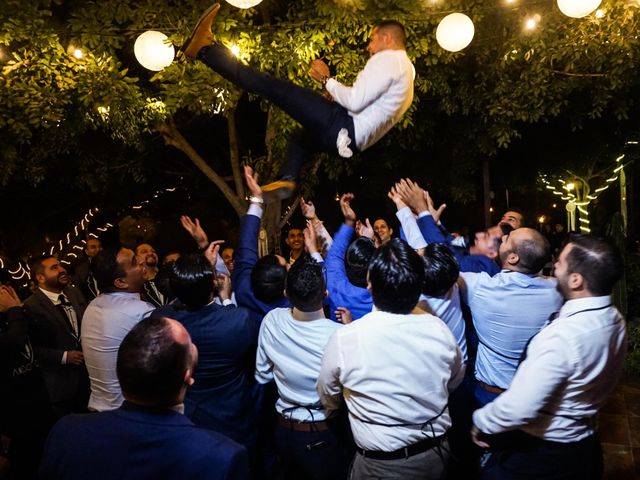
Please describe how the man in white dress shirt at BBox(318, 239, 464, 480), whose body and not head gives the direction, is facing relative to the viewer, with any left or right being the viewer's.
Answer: facing away from the viewer

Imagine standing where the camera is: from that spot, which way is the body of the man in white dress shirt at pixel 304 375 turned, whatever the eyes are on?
away from the camera

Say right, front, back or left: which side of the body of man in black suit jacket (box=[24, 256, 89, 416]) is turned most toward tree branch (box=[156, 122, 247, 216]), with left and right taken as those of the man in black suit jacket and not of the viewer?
left

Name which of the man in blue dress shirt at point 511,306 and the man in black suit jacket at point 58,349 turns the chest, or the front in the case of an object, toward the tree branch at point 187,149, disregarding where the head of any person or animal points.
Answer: the man in blue dress shirt

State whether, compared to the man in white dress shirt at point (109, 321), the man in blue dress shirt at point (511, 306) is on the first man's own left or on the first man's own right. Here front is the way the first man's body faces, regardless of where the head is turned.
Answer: on the first man's own right

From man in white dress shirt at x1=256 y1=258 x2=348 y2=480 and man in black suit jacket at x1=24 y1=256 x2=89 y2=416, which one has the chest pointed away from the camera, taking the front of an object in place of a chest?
the man in white dress shirt

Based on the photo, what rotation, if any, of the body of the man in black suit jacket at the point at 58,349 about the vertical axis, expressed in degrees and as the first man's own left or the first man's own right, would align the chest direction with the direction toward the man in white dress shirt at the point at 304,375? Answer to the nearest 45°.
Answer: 0° — they already face them

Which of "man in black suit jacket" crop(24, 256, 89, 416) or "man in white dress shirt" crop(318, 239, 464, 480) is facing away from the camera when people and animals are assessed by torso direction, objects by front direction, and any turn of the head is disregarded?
the man in white dress shirt

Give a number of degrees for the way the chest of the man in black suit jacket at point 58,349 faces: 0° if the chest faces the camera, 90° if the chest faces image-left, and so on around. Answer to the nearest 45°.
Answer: approximately 315°

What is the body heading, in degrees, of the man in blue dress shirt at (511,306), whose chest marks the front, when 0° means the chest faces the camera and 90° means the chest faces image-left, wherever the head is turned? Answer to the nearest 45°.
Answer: approximately 135°

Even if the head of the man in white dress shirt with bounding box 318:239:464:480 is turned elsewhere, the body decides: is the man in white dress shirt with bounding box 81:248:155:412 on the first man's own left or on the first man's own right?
on the first man's own left
